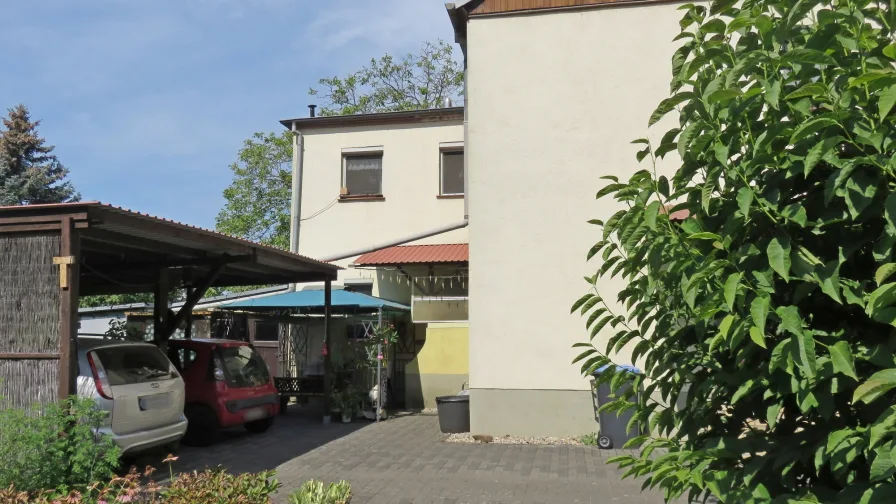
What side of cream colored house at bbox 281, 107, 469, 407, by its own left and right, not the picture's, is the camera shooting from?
front

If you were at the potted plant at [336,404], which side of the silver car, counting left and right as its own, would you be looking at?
right

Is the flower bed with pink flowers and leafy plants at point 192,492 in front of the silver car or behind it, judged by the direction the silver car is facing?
behind

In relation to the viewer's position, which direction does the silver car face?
facing away from the viewer and to the left of the viewer

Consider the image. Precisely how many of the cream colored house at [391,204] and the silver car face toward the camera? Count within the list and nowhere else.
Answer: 1

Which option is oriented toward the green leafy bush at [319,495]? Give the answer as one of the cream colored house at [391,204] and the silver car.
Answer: the cream colored house

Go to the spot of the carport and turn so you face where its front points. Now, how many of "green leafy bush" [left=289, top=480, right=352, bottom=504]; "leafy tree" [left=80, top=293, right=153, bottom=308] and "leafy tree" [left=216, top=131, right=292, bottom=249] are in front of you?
1

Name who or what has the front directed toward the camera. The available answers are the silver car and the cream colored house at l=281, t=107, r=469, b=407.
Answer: the cream colored house

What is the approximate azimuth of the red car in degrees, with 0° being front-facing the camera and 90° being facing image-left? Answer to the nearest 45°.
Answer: approximately 135°

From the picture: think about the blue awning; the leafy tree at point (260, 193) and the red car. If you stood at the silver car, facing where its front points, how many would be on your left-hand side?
0

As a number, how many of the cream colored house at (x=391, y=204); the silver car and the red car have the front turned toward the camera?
1

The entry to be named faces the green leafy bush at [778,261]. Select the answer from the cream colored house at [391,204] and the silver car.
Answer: the cream colored house

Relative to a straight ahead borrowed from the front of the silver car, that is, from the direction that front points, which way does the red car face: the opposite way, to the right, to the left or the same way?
the same way

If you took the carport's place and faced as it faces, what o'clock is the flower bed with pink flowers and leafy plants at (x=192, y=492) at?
The flower bed with pink flowers and leafy plants is roughly at 1 o'clock from the carport.

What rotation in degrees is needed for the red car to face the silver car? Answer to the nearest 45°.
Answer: approximately 135° to its left

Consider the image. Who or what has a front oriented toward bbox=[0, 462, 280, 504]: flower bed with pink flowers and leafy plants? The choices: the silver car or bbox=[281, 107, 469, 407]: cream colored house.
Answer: the cream colored house
